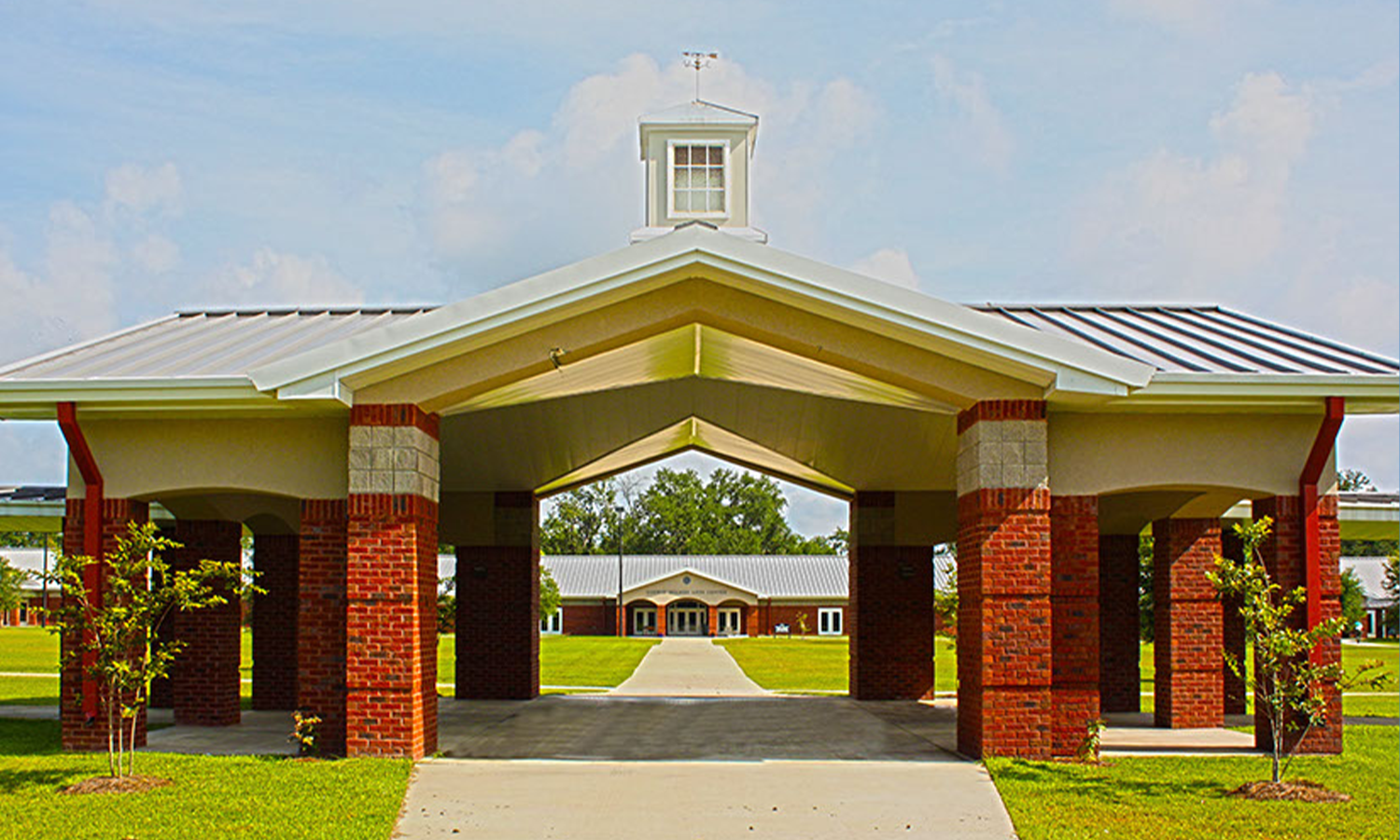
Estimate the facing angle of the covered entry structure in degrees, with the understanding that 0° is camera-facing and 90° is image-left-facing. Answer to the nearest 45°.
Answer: approximately 0°
